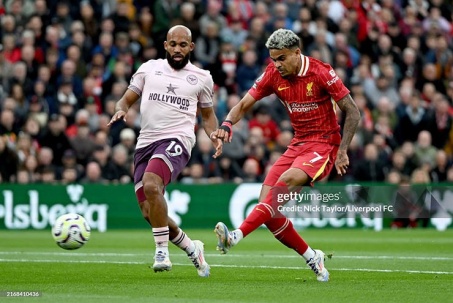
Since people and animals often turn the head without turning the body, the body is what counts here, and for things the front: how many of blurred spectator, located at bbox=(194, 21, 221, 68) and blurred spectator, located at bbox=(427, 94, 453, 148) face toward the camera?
2

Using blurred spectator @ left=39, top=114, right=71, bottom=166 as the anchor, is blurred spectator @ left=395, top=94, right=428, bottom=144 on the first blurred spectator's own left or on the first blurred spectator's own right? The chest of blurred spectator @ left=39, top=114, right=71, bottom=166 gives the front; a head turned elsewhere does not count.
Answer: on the first blurred spectator's own left

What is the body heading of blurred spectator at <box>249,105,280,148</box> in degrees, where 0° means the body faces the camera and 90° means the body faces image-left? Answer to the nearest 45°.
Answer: approximately 0°

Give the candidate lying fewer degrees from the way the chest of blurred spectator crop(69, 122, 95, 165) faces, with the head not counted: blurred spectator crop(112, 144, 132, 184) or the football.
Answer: the football

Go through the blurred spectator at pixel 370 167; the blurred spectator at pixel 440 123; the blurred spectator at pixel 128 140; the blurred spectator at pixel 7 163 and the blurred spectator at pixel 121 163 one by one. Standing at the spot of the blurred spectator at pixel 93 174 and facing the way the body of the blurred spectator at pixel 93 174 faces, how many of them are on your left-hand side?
4

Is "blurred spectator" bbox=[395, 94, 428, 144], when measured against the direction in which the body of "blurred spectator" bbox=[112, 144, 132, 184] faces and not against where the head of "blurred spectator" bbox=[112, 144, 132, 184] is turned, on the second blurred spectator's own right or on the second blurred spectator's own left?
on the second blurred spectator's own left

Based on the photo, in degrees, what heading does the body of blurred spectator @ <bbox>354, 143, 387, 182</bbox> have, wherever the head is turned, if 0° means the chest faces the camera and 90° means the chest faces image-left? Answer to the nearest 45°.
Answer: approximately 0°

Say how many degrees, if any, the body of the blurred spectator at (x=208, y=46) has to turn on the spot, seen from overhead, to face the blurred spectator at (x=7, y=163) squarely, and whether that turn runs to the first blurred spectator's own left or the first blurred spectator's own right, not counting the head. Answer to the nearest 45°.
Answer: approximately 45° to the first blurred spectator's own right

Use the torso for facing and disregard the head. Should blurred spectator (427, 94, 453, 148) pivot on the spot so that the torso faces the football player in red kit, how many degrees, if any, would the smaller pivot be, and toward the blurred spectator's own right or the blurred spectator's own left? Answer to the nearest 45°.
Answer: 0° — they already face them
